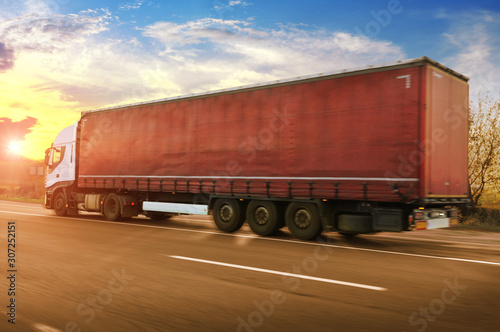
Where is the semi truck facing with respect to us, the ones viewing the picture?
facing away from the viewer and to the left of the viewer
